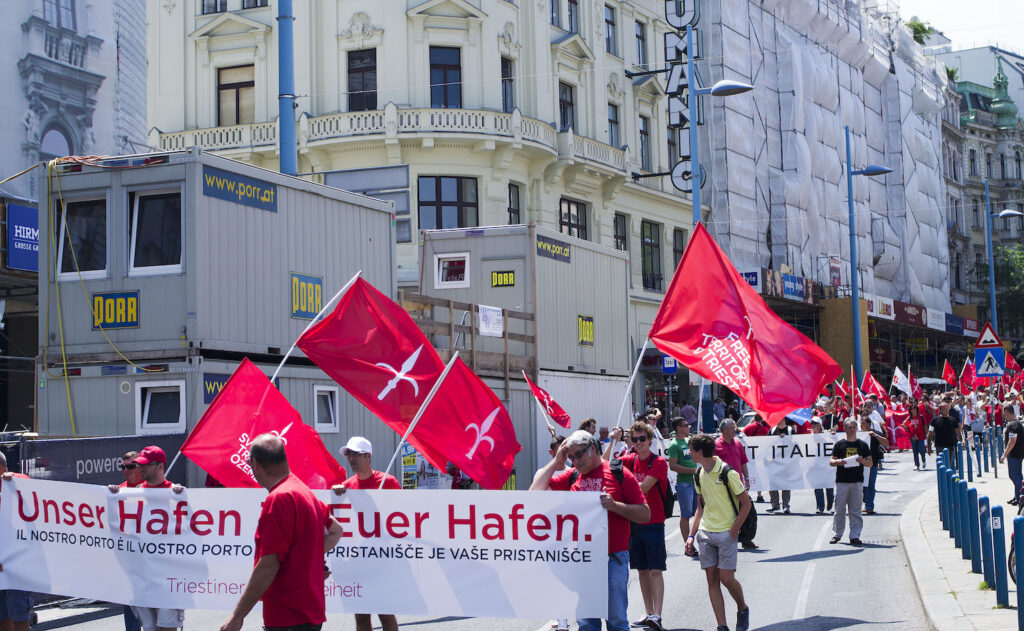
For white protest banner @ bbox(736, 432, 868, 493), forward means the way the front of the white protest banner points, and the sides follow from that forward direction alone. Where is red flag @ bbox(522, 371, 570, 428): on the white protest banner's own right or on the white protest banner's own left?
on the white protest banner's own right

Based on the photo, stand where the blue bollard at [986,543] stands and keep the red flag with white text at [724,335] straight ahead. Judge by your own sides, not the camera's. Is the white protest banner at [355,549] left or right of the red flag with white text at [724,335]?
left

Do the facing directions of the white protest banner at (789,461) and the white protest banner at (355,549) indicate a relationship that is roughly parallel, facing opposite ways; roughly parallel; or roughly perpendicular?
roughly parallel

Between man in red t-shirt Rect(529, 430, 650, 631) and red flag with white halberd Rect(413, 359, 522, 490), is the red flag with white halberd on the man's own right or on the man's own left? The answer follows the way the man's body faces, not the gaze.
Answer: on the man's own right

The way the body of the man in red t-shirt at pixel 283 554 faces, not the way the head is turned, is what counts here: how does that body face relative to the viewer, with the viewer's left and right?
facing away from the viewer and to the left of the viewer

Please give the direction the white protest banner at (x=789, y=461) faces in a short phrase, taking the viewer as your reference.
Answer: facing the viewer

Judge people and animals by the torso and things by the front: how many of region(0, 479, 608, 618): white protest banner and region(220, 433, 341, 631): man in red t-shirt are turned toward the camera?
1

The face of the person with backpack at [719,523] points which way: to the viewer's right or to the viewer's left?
to the viewer's left

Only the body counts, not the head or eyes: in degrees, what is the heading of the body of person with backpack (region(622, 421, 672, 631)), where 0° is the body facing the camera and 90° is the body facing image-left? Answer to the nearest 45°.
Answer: approximately 45°

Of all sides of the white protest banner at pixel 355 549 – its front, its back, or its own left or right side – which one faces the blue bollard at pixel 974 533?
left
